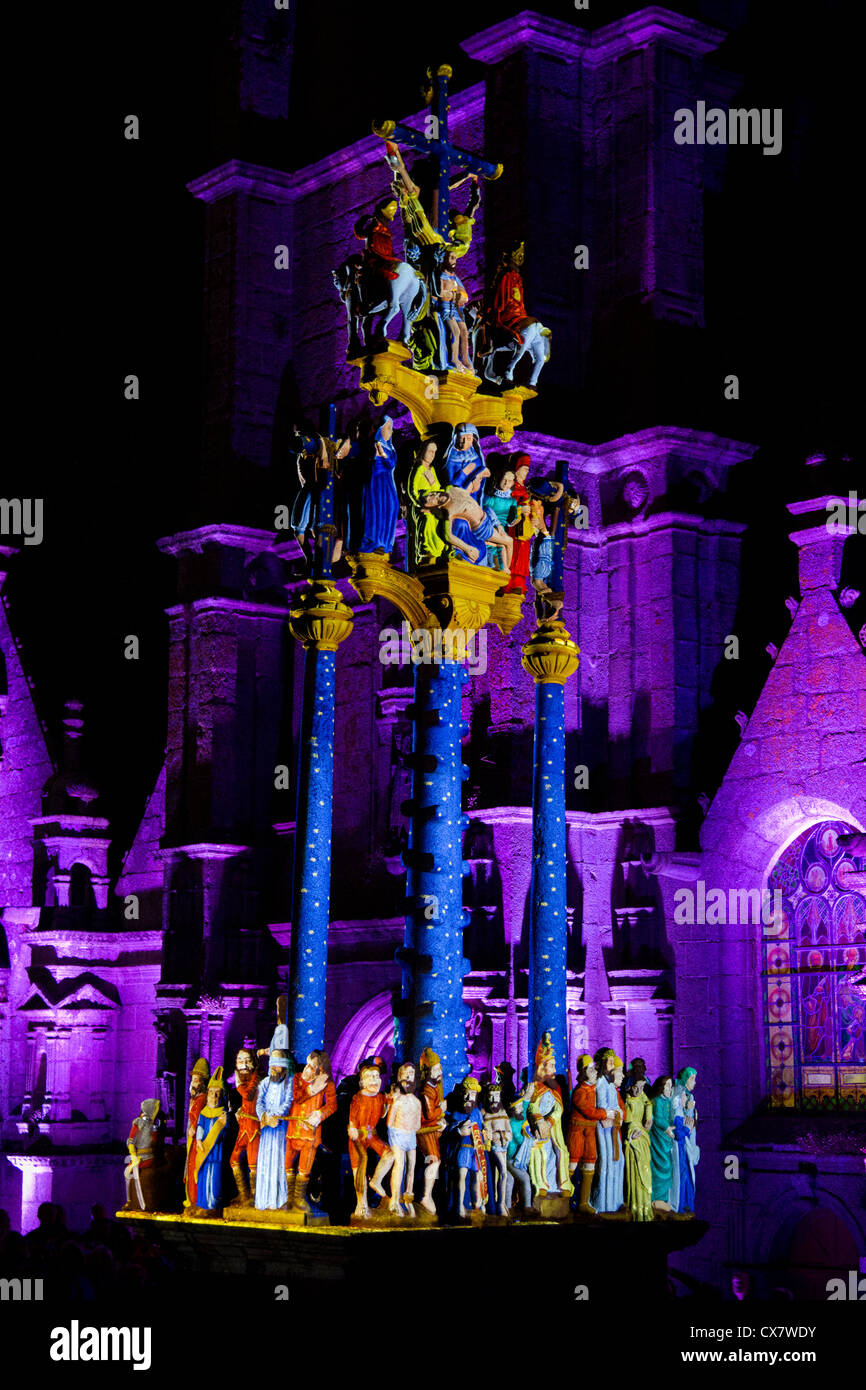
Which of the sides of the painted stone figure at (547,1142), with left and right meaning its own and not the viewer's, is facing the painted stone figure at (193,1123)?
right

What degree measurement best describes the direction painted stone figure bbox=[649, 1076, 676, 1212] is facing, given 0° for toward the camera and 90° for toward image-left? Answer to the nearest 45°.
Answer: approximately 315°

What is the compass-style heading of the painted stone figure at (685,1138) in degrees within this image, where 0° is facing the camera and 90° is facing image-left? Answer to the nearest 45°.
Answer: approximately 315°

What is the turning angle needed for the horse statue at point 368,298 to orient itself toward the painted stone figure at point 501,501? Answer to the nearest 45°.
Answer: approximately 180°
